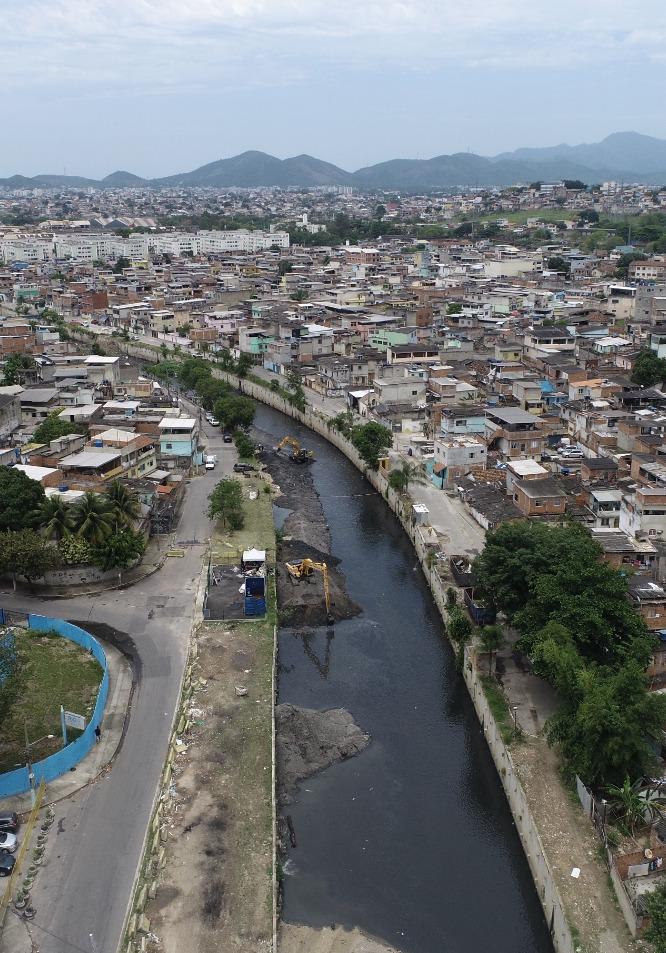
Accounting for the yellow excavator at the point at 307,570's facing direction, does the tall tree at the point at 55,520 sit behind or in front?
behind

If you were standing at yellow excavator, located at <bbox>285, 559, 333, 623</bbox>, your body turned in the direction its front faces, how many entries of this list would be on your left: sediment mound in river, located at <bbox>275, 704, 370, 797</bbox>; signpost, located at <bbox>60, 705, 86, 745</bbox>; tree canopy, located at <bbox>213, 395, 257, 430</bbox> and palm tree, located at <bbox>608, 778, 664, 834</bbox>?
1

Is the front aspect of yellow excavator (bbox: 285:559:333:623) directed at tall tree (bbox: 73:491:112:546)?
no

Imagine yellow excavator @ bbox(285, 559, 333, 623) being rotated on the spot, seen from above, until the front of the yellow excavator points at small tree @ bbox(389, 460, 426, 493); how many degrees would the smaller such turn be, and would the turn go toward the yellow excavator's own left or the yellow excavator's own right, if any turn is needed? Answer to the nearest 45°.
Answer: approximately 135° to the yellow excavator's own left

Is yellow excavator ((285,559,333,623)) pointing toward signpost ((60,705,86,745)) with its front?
no

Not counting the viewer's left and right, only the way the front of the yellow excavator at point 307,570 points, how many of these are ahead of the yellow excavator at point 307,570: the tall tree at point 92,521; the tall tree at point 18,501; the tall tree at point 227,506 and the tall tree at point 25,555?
0

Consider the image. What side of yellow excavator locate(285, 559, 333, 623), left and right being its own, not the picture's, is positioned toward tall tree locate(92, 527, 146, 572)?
back

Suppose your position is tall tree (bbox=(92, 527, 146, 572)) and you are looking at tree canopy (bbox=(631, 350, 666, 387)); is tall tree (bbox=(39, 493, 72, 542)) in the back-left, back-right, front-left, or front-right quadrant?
back-left

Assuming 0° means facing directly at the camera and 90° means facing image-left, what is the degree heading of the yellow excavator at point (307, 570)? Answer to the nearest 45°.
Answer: approximately 270°

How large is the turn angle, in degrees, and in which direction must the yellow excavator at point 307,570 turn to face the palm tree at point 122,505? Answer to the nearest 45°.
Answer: approximately 180°

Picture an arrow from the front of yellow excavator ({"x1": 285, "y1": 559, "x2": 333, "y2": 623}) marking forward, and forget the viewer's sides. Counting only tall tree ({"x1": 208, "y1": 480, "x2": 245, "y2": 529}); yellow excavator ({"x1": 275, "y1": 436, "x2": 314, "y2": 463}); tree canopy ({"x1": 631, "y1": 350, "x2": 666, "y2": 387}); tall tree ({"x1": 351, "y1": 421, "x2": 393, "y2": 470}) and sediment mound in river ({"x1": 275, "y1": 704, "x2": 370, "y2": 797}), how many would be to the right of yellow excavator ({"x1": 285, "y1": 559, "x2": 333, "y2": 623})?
1

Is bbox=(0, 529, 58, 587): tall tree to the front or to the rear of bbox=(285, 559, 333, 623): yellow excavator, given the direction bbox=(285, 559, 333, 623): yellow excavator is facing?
to the rear

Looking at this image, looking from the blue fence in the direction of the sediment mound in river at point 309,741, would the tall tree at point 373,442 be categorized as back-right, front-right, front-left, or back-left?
front-left
